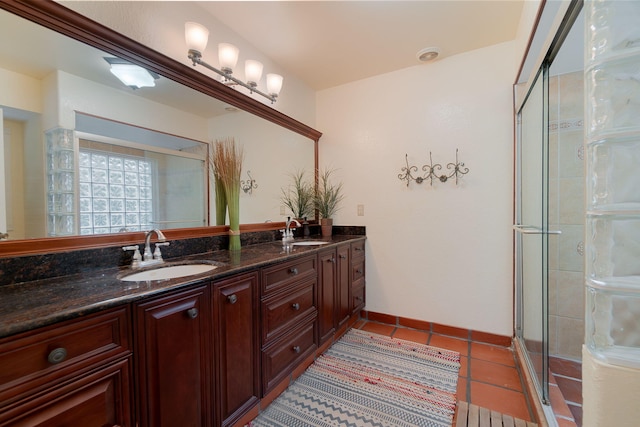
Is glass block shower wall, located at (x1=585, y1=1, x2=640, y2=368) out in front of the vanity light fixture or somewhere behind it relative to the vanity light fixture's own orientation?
in front

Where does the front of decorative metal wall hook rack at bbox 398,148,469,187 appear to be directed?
toward the camera

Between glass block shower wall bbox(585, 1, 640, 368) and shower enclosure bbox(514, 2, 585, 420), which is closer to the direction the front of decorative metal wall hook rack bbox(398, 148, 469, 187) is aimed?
the glass block shower wall

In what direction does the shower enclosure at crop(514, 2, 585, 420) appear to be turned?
to the viewer's left

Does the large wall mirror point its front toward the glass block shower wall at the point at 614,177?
yes

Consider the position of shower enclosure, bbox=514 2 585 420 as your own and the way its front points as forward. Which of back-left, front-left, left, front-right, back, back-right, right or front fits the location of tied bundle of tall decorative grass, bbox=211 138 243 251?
front-left

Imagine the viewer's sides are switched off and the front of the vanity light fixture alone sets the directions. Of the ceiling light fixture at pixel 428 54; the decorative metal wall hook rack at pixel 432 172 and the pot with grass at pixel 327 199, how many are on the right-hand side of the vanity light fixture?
0

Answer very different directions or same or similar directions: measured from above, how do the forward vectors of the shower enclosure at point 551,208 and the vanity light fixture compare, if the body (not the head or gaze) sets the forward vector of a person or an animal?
very different directions

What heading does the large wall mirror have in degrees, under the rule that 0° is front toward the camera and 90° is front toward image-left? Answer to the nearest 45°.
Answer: approximately 315°

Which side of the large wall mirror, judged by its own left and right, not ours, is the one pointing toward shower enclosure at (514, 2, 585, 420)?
front

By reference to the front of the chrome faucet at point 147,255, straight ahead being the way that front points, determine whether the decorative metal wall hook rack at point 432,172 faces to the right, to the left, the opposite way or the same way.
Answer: to the right

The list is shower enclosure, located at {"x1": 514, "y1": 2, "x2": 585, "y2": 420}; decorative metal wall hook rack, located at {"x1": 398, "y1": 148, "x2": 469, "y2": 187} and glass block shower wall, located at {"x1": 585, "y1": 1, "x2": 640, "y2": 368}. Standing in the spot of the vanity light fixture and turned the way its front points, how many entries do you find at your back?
0

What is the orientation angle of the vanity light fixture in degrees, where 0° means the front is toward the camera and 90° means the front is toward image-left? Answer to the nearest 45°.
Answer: approximately 315°

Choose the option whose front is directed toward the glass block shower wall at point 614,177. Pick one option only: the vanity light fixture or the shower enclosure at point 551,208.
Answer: the vanity light fixture

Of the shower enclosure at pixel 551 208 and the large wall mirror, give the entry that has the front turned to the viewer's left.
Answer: the shower enclosure

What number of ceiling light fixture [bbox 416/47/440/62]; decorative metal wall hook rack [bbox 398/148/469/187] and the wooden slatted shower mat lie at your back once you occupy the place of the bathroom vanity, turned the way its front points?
0

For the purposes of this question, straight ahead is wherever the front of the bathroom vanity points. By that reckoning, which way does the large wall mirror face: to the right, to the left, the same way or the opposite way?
the same way

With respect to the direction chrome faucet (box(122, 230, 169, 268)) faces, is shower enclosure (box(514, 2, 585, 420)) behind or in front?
in front

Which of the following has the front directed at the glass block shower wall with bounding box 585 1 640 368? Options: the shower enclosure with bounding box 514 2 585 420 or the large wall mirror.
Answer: the large wall mirror
